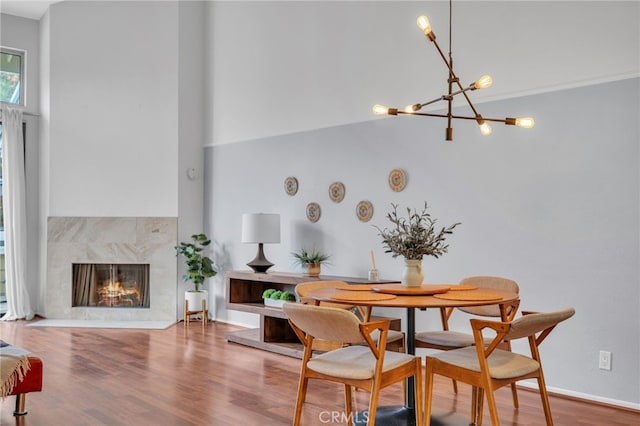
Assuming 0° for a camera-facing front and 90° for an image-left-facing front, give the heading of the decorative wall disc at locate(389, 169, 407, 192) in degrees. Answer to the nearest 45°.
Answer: approximately 45°

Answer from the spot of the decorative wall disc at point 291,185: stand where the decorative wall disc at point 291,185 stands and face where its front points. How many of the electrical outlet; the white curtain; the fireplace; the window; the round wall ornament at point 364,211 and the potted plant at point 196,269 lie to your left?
2

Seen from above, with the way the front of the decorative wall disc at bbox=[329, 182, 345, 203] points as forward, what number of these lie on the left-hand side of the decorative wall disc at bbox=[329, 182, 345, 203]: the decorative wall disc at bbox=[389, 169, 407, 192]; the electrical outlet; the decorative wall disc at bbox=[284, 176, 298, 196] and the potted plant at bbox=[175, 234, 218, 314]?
2

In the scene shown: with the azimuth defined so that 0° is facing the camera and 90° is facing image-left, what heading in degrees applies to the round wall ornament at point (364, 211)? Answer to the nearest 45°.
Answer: approximately 45°

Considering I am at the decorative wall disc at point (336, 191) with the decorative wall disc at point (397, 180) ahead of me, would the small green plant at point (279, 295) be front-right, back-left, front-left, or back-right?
back-right

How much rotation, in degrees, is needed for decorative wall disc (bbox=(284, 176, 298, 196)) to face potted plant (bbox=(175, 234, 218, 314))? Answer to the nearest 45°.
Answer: approximately 90° to its right

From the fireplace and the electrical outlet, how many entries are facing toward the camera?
2

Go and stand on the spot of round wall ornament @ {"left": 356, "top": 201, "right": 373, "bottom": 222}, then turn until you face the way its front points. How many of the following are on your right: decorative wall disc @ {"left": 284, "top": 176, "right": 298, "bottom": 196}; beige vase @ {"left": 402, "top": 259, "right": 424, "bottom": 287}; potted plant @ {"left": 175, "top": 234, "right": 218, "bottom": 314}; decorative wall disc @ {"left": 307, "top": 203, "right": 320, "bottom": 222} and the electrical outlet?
3
